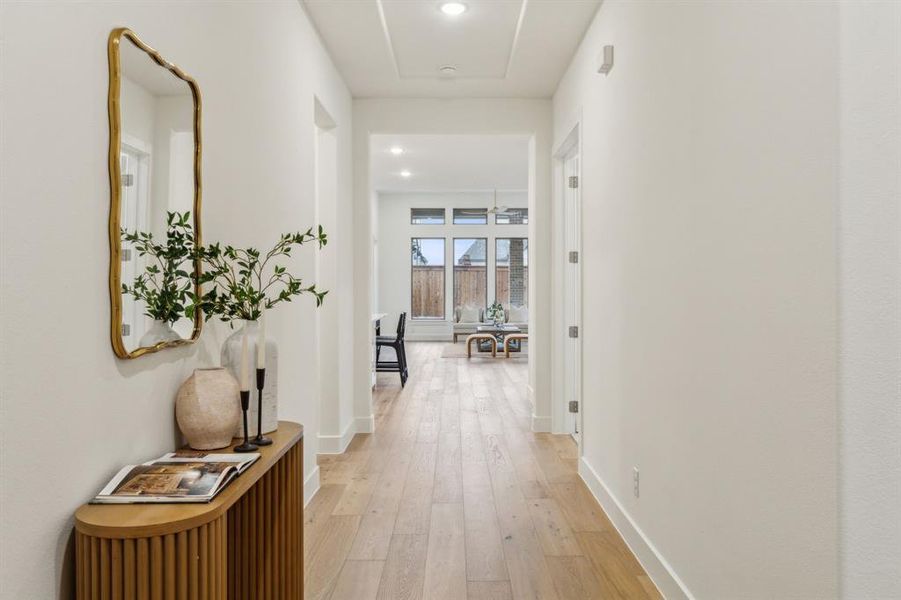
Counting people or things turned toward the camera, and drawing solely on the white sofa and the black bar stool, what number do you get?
1

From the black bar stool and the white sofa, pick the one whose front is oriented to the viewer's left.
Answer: the black bar stool

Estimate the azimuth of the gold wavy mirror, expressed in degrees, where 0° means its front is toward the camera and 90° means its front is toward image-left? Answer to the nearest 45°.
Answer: approximately 315°

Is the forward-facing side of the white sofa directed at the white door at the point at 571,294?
yes

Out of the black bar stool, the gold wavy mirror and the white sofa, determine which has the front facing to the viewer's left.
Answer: the black bar stool

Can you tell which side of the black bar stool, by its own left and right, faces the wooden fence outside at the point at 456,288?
right

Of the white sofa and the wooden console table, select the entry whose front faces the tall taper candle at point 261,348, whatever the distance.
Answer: the white sofa

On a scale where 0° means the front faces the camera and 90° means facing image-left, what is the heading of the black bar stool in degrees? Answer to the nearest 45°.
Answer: approximately 90°

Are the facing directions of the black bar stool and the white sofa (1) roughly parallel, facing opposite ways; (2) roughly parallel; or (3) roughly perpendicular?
roughly perpendicular

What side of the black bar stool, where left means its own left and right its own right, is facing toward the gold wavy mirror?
left

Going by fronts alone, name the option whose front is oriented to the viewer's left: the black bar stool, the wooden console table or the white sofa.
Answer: the black bar stool

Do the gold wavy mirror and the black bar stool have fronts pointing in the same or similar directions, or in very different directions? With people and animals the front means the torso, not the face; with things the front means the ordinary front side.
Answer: very different directions

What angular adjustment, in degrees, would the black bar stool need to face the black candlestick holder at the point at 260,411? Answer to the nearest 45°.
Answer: approximately 90° to its left
